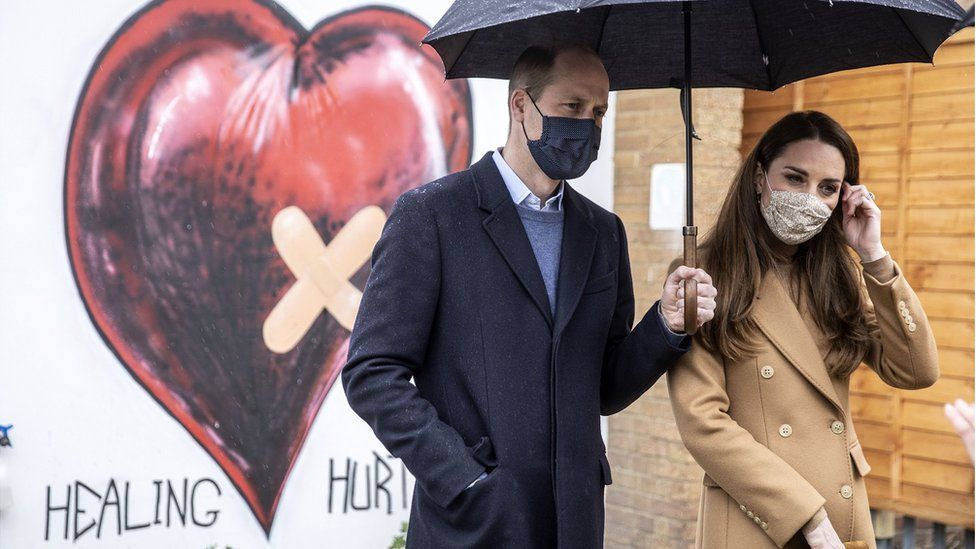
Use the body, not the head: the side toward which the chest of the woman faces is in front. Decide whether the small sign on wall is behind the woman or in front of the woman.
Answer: behind

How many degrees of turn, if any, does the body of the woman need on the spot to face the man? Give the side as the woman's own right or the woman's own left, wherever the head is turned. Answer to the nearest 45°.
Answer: approximately 90° to the woman's own right

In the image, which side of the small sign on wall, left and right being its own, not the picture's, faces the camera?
front

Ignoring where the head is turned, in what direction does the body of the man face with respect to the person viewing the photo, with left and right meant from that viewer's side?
facing the viewer and to the right of the viewer

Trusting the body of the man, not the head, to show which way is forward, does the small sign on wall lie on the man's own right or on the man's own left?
on the man's own left

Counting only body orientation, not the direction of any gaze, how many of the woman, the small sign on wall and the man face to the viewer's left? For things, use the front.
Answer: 0

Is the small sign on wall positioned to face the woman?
yes

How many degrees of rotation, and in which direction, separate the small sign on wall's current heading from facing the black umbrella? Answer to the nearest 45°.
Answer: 0° — it already faces it

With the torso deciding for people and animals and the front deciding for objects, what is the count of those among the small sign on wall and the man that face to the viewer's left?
0

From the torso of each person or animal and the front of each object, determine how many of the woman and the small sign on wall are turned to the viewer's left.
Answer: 0
